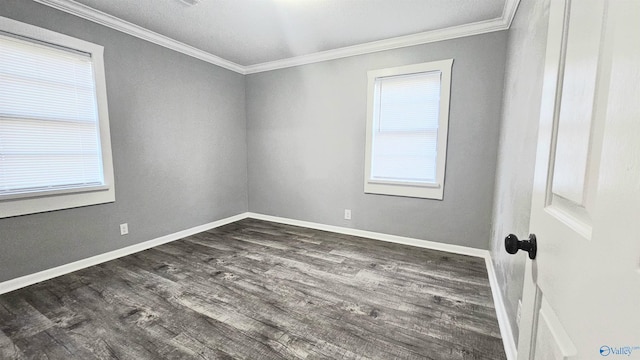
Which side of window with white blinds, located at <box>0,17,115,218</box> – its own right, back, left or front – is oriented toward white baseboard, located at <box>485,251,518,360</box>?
front

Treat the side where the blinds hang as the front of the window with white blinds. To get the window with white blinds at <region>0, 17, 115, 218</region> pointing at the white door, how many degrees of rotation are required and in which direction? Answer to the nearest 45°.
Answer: approximately 45° to its right

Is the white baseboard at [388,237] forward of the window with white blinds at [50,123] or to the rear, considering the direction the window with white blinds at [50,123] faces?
forward

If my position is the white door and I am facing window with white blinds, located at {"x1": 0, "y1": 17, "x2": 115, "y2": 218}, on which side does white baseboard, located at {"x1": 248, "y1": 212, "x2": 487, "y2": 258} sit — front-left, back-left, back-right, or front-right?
front-right

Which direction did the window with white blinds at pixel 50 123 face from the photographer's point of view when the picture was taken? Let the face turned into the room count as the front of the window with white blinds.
facing the viewer and to the right of the viewer
